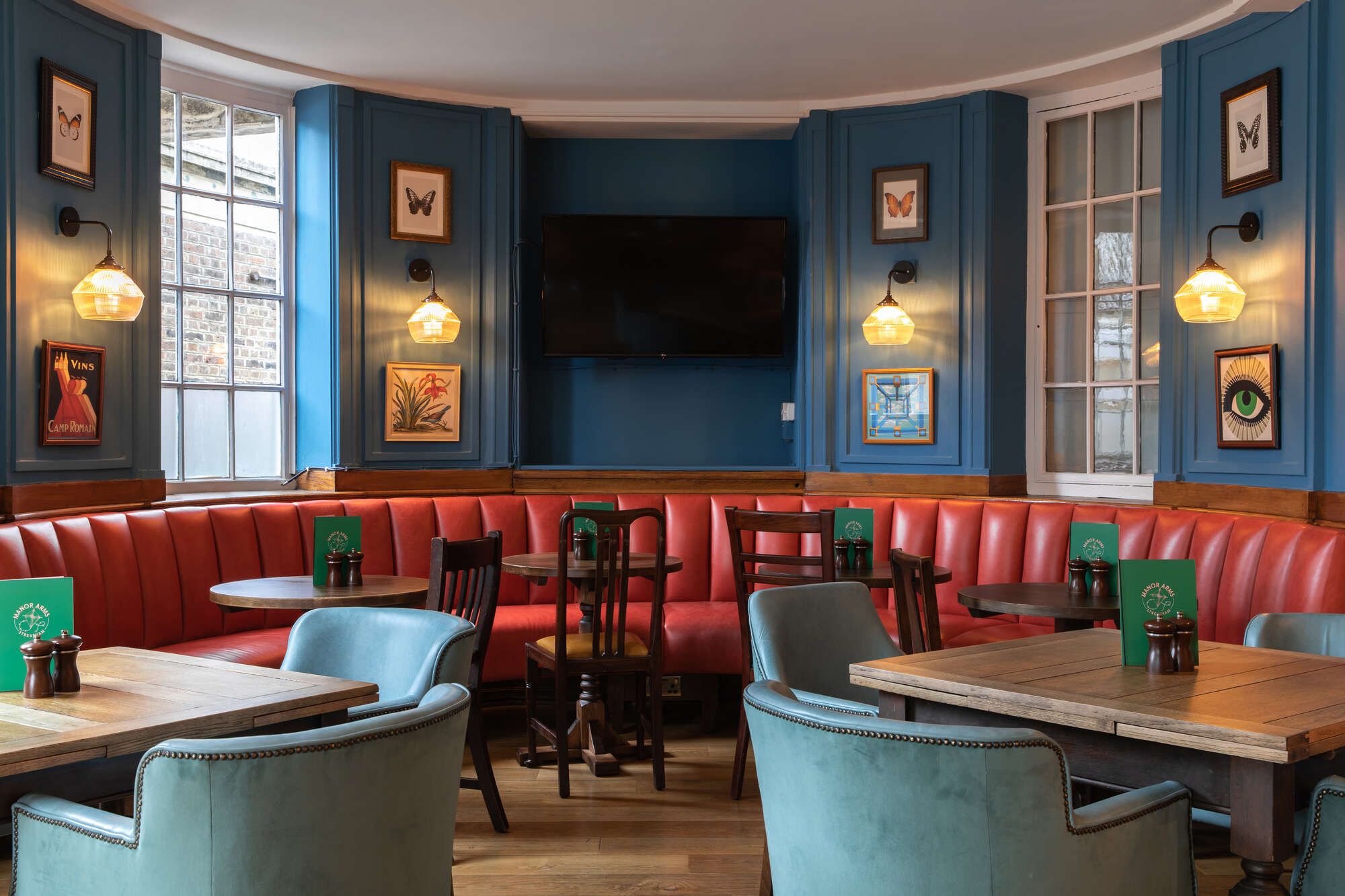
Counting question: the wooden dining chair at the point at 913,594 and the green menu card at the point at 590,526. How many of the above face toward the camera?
1

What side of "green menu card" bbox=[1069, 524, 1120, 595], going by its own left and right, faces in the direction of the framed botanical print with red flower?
right

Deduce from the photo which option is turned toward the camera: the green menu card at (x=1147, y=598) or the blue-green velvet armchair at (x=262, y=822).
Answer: the green menu card

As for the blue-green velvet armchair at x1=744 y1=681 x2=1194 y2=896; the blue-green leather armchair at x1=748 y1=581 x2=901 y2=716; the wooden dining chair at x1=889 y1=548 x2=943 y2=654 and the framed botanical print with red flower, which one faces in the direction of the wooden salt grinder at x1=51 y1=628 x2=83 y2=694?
the framed botanical print with red flower

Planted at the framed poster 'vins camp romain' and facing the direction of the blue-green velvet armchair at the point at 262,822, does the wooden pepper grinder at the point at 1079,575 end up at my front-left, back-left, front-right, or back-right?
front-left

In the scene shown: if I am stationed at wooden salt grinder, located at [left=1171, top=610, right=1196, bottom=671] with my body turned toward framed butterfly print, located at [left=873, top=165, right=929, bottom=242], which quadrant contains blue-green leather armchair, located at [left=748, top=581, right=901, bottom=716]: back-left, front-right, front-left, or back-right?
front-left

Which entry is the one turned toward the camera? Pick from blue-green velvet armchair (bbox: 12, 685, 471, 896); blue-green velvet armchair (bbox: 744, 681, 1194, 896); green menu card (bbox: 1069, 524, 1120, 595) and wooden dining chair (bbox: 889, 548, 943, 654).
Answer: the green menu card

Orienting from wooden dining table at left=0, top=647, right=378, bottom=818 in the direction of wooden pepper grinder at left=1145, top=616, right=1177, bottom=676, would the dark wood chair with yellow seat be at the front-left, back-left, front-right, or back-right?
front-left

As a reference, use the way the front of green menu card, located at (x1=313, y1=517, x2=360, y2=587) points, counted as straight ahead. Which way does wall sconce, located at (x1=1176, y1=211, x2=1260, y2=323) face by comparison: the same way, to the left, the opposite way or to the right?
to the right

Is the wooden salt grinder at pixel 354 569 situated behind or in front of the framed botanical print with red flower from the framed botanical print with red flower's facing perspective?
in front

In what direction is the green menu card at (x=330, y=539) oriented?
toward the camera

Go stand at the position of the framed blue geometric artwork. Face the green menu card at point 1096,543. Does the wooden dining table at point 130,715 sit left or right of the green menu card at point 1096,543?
right

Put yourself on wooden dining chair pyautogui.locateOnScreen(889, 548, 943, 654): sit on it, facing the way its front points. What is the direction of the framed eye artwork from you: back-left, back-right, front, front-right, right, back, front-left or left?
front

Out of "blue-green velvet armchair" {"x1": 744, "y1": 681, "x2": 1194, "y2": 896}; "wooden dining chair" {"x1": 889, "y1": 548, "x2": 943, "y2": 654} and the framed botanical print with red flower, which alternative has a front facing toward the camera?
the framed botanical print with red flower

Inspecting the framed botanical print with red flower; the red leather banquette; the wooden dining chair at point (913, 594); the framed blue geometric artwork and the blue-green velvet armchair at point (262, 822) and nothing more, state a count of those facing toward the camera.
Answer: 3

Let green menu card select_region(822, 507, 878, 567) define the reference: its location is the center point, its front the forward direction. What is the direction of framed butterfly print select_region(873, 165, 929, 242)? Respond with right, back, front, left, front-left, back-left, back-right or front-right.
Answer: back

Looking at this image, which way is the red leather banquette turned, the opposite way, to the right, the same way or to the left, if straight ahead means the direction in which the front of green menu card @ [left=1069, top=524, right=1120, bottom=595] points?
the same way

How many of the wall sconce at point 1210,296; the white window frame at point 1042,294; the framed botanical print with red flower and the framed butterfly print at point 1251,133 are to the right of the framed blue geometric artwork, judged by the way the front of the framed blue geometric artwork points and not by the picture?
1

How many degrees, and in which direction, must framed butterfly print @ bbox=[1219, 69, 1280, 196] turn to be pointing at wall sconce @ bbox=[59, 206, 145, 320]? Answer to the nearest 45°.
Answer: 0° — it already faces it

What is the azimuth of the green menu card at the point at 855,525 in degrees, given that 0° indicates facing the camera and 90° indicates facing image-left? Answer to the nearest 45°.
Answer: approximately 0°
